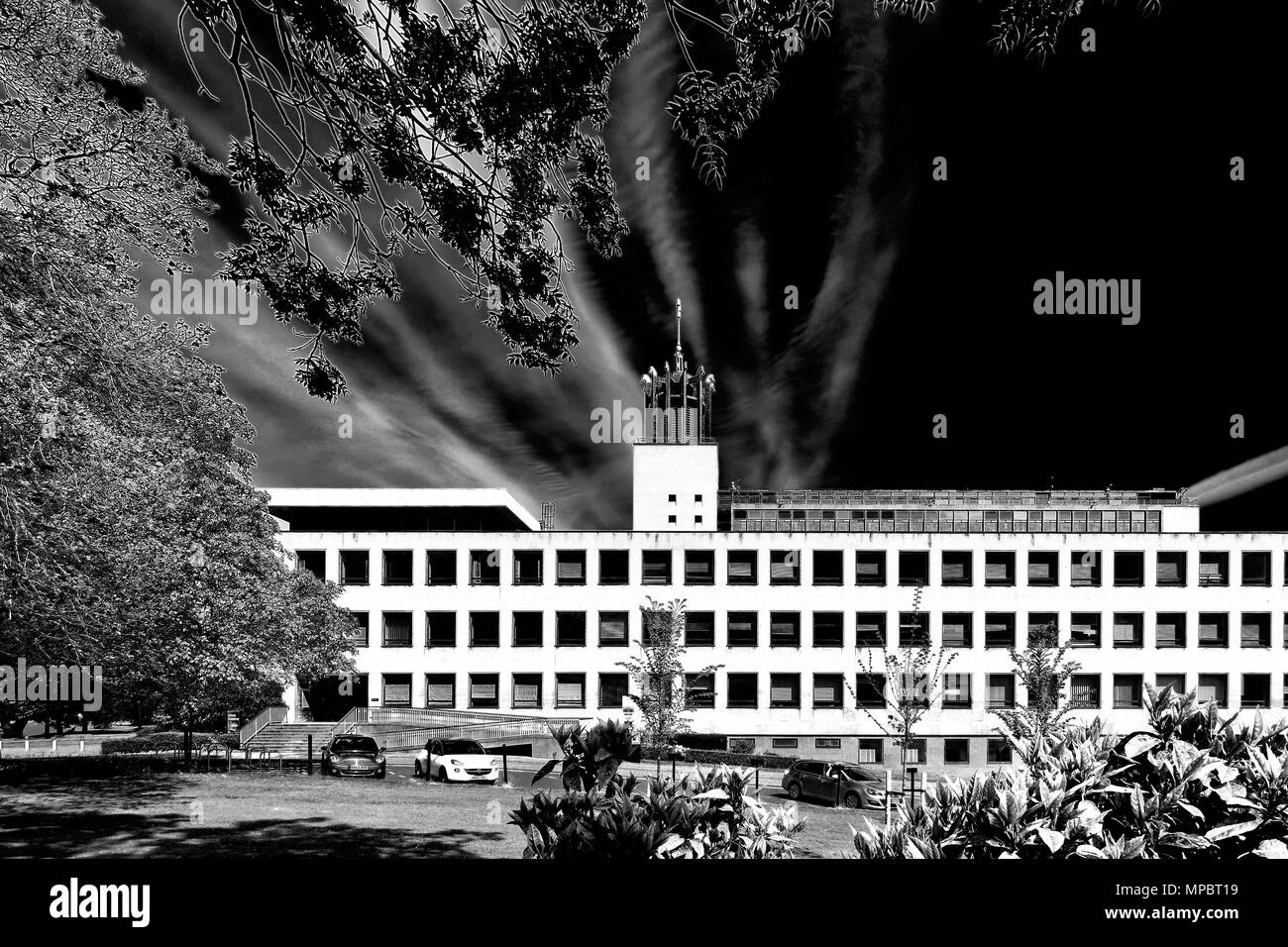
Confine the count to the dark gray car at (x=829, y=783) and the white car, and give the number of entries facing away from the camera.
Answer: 0

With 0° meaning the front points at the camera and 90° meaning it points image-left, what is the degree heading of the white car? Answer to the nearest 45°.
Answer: approximately 315°

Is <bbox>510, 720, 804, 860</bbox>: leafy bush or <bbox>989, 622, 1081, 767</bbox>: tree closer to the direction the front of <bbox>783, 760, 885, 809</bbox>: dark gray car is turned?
the leafy bush

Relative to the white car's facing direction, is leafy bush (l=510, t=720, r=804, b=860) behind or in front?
in front

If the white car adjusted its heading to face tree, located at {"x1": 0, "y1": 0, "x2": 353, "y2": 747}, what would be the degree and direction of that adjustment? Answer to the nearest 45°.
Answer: approximately 135° to its right

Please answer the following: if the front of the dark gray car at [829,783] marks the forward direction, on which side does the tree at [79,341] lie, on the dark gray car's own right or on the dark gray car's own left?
on the dark gray car's own right

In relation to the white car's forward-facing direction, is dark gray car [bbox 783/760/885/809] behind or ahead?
ahead
